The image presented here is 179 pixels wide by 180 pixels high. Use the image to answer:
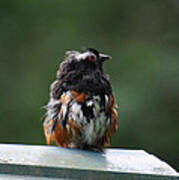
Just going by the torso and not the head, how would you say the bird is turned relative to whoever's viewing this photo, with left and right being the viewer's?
facing the viewer and to the right of the viewer
